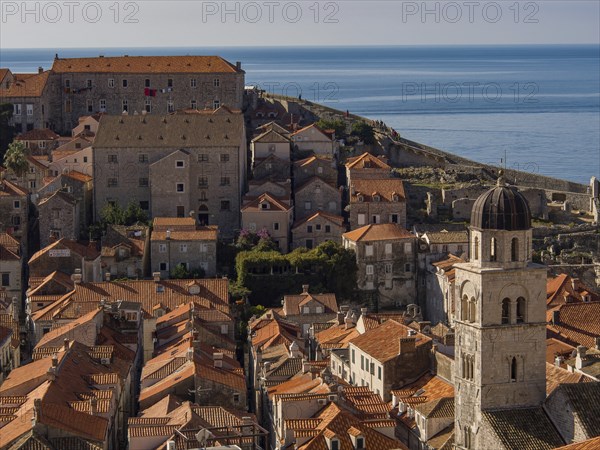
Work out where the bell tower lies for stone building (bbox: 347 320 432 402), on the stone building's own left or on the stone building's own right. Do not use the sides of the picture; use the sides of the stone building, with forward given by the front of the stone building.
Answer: on the stone building's own left

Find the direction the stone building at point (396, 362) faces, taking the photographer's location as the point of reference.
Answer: facing the viewer and to the left of the viewer
